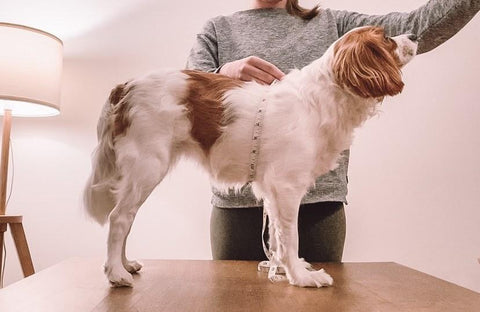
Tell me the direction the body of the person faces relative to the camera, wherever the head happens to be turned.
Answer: toward the camera

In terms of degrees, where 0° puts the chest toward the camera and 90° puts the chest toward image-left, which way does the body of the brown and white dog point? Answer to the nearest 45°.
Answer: approximately 270°

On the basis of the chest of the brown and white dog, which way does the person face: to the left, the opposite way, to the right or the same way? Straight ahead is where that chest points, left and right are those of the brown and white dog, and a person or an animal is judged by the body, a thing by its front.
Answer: to the right

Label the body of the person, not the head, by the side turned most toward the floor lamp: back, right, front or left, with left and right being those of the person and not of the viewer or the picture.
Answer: right

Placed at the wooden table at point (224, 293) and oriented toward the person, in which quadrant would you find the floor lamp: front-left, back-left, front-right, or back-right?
front-left

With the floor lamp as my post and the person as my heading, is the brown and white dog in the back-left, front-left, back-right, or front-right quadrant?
front-right

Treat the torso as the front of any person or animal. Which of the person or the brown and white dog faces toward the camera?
the person

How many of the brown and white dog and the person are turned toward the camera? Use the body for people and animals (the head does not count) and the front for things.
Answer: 1
